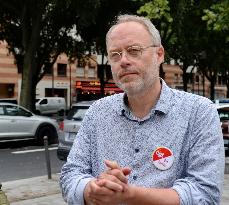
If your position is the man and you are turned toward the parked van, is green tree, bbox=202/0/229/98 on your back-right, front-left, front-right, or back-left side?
front-right

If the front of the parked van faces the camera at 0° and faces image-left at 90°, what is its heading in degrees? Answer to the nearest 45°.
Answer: approximately 90°

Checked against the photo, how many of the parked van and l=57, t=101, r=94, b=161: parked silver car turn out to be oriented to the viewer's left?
1

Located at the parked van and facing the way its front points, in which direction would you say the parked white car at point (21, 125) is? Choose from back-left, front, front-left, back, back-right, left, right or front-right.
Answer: left
